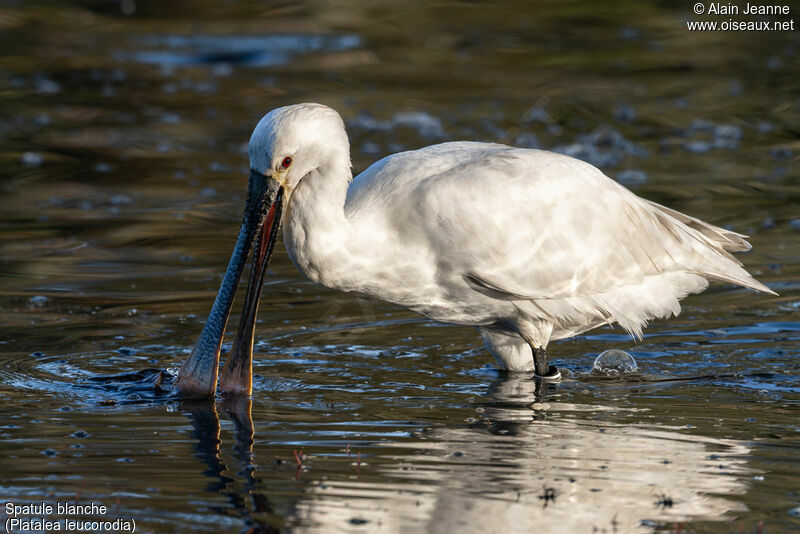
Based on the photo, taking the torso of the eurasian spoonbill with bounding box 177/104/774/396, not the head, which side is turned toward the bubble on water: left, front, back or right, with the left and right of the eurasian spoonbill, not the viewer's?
back

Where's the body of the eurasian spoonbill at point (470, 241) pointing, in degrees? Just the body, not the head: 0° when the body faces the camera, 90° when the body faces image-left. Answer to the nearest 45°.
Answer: approximately 90°
